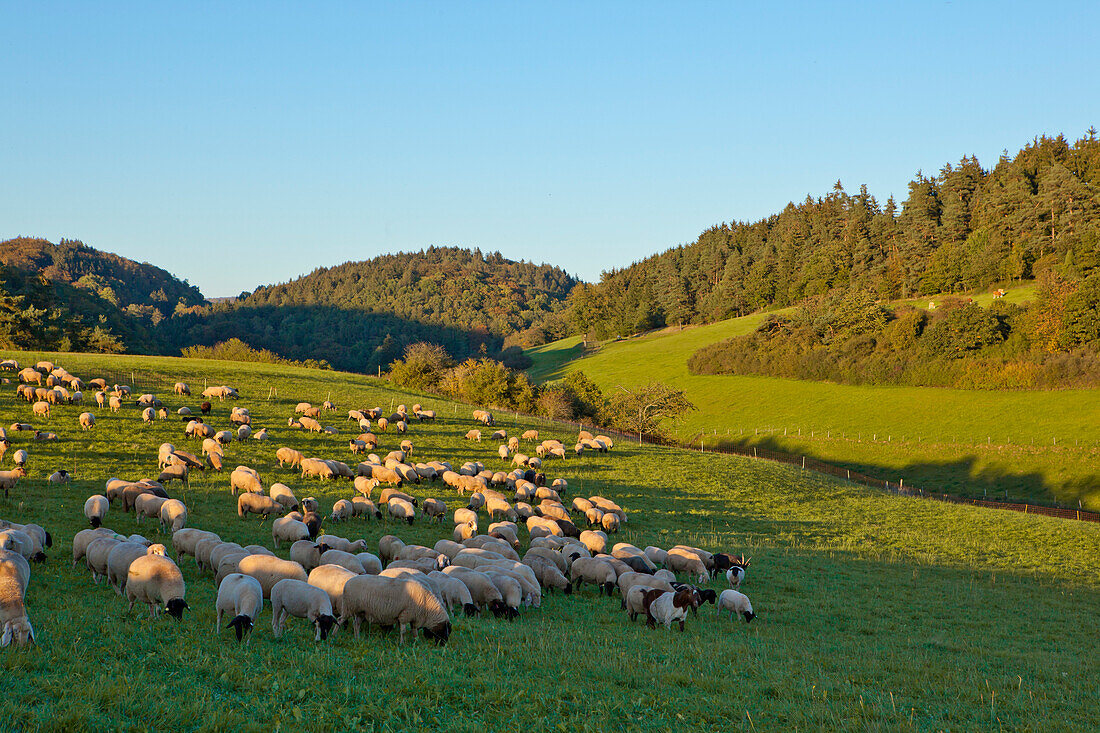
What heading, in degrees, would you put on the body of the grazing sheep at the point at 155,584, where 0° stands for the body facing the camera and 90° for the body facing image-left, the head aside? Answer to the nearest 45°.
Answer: approximately 315°

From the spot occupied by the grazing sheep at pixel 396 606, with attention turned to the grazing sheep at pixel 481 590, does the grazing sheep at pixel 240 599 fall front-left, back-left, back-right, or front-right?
back-left

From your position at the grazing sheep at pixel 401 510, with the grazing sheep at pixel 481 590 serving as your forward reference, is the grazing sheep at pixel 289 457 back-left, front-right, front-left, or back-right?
back-right

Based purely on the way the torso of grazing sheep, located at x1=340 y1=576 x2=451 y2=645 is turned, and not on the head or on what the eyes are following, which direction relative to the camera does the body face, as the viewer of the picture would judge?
to the viewer's right

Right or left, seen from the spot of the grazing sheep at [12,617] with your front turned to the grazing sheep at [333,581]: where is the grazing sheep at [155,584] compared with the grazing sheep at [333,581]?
left

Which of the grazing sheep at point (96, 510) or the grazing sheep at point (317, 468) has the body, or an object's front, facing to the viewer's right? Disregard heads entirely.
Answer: the grazing sheep at point (317, 468)

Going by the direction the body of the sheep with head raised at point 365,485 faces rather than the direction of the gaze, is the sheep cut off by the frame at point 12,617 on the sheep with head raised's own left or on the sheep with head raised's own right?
on the sheep with head raised's own right

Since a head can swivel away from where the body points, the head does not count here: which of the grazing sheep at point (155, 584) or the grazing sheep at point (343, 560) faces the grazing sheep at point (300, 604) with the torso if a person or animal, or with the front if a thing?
the grazing sheep at point (155, 584)

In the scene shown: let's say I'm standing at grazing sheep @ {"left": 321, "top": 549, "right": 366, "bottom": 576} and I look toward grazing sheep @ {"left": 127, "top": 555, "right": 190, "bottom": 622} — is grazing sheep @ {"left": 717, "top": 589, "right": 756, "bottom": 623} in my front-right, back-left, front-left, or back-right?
back-left
